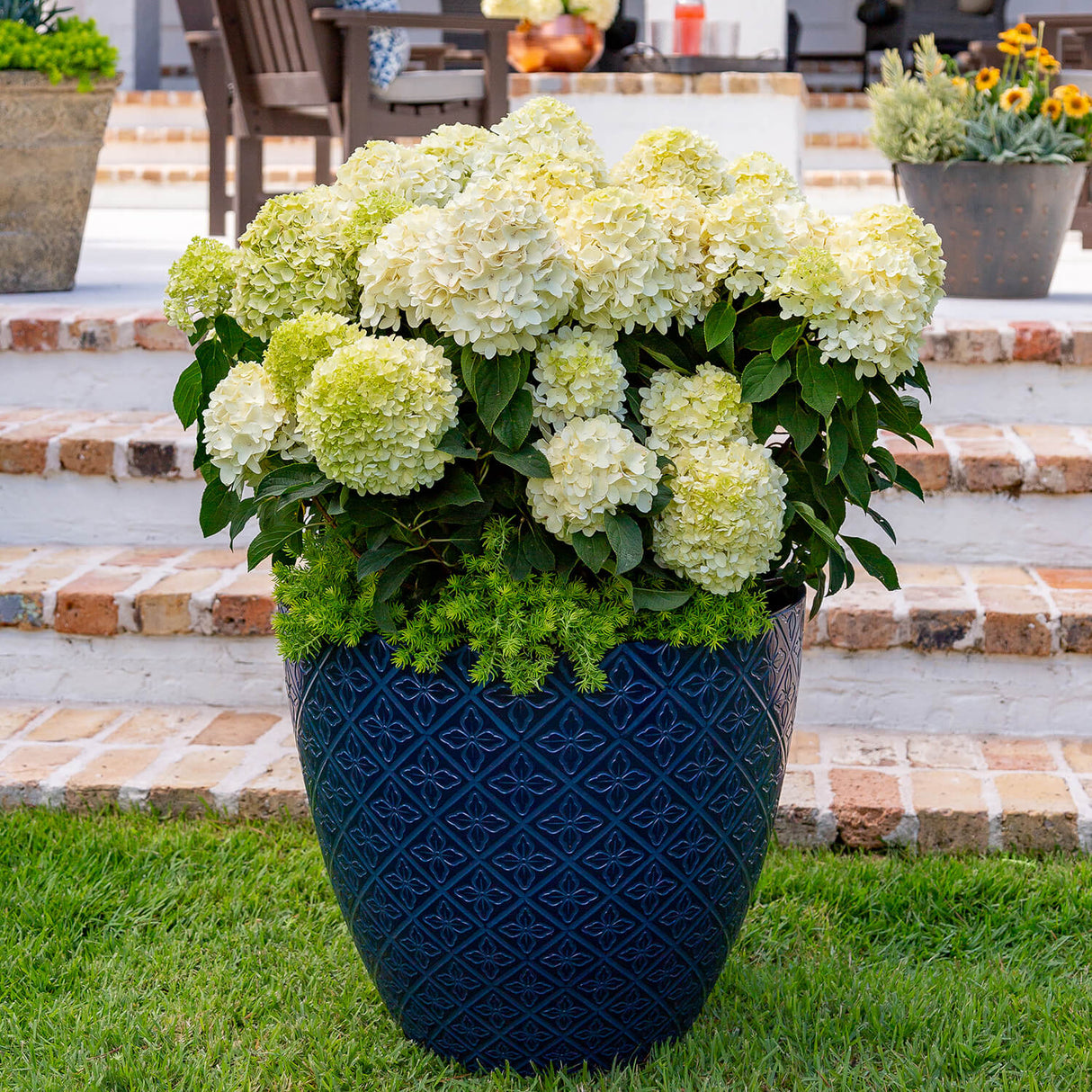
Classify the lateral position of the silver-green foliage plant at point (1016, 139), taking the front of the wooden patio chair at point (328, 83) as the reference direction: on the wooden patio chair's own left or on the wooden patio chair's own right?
on the wooden patio chair's own right

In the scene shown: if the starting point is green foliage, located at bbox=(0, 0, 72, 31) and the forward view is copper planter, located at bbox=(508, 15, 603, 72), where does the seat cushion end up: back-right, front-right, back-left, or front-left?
front-right

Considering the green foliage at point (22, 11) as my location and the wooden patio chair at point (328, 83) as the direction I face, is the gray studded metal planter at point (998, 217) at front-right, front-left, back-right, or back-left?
front-right

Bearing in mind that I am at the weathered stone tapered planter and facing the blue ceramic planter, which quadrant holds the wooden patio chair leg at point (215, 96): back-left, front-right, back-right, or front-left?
back-left

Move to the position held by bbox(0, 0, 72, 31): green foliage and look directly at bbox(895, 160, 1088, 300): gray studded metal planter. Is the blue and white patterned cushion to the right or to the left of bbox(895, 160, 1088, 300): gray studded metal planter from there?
left

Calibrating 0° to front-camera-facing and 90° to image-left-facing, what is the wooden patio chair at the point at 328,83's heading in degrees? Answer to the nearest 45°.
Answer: approximately 225°

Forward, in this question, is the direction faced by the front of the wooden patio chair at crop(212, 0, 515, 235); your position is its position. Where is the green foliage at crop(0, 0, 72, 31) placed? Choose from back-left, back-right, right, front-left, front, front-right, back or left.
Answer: back

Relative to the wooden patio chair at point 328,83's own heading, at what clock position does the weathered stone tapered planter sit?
The weathered stone tapered planter is roughly at 6 o'clock from the wooden patio chair.

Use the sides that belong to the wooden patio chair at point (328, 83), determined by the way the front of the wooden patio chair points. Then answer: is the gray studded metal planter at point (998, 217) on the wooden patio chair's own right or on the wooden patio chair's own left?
on the wooden patio chair's own right

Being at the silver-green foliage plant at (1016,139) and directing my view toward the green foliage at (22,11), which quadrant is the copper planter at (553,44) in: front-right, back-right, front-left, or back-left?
front-right

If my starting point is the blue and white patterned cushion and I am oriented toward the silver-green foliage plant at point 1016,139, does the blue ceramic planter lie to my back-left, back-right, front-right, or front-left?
front-right

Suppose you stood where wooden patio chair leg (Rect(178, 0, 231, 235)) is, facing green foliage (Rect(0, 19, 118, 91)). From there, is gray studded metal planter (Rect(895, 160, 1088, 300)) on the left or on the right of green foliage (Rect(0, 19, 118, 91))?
left

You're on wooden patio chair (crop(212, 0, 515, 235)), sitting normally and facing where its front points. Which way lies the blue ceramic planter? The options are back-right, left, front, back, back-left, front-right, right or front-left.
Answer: back-right

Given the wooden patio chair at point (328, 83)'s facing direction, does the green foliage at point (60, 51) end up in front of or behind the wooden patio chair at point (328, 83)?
behind
